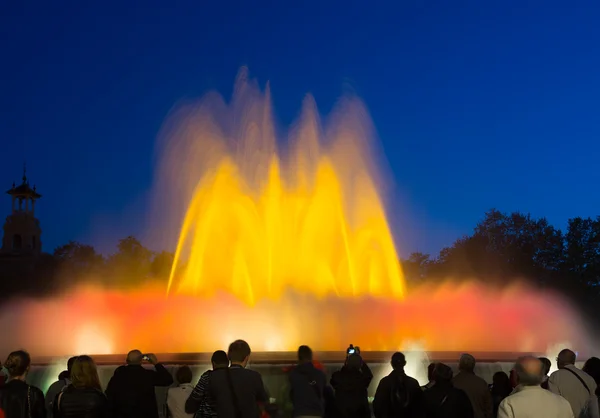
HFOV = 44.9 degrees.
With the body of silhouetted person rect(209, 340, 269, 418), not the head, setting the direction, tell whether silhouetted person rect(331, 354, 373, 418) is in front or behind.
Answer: in front

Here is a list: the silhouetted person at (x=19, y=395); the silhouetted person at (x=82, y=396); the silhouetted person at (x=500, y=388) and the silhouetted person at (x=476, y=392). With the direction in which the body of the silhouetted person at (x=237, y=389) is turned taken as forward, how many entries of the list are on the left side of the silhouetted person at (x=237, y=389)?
2

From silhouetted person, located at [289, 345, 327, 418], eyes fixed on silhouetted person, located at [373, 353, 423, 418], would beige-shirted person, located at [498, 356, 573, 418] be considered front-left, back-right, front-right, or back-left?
front-right

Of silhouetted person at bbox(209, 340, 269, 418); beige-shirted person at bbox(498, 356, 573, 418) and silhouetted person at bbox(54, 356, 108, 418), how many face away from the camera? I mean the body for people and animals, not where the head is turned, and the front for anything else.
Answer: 3

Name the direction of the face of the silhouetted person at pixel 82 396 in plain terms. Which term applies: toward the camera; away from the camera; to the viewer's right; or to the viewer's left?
away from the camera

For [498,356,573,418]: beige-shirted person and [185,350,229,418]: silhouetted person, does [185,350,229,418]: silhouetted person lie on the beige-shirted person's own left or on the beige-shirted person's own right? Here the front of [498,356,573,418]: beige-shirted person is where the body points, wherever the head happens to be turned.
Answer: on the beige-shirted person's own left

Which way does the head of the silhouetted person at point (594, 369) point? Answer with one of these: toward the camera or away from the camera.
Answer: away from the camera

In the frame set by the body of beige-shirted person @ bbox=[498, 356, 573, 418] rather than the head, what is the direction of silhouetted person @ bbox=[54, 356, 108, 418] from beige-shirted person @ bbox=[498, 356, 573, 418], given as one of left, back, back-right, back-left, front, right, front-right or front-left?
left

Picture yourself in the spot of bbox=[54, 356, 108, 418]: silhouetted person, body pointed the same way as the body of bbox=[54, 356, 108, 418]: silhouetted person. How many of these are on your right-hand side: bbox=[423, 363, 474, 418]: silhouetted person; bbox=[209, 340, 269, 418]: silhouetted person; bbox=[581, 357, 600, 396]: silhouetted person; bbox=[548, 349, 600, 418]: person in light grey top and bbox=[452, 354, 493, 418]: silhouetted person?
5

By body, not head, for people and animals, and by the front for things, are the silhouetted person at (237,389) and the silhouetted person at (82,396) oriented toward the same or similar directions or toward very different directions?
same or similar directions

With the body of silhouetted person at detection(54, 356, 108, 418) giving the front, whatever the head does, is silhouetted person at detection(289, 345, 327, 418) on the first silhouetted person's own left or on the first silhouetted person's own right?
on the first silhouetted person's own right

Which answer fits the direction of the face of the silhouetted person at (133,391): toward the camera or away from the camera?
away from the camera

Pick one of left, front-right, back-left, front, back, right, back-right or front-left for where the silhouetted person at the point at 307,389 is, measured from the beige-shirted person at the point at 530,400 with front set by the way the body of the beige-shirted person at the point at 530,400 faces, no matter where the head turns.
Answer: front-left

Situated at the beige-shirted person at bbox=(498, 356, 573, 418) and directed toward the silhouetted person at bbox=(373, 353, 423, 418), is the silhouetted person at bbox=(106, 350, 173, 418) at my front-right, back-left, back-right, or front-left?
front-left

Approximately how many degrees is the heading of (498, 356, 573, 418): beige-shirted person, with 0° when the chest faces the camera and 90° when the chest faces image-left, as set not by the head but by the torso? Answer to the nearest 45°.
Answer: approximately 180°

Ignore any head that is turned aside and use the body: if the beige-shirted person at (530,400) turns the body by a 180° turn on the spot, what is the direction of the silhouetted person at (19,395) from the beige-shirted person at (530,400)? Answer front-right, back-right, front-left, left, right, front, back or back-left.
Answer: right

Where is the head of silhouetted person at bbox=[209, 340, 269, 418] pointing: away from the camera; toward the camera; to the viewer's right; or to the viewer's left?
away from the camera

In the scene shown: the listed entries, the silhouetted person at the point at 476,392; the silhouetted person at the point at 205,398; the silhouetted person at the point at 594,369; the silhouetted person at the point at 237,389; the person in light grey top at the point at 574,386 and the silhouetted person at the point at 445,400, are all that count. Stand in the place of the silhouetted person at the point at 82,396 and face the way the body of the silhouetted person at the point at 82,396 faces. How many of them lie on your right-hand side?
6

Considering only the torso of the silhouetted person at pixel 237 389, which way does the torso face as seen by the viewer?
away from the camera

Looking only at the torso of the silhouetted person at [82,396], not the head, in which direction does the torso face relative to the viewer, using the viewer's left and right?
facing away from the viewer
